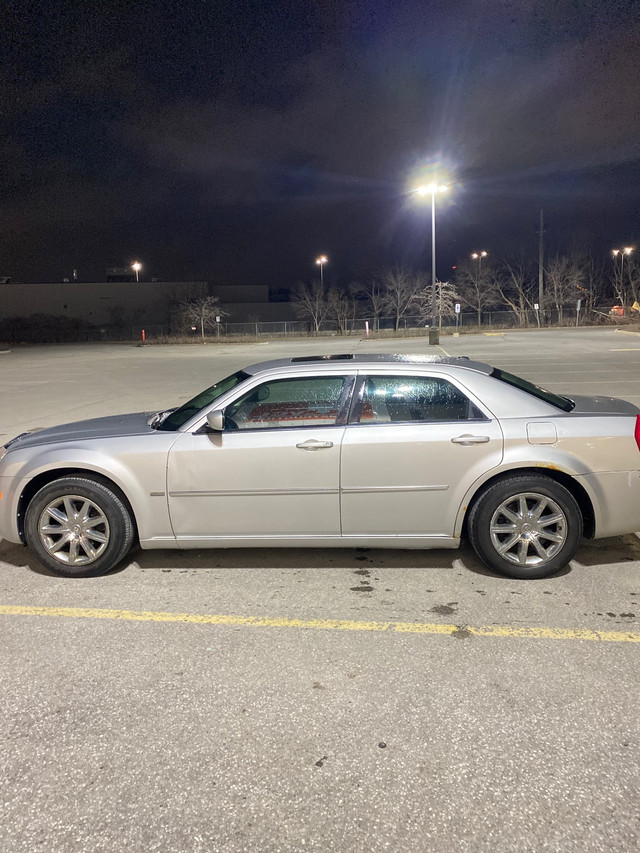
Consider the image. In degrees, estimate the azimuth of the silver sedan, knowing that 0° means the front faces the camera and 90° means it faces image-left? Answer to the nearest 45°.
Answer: approximately 90°
